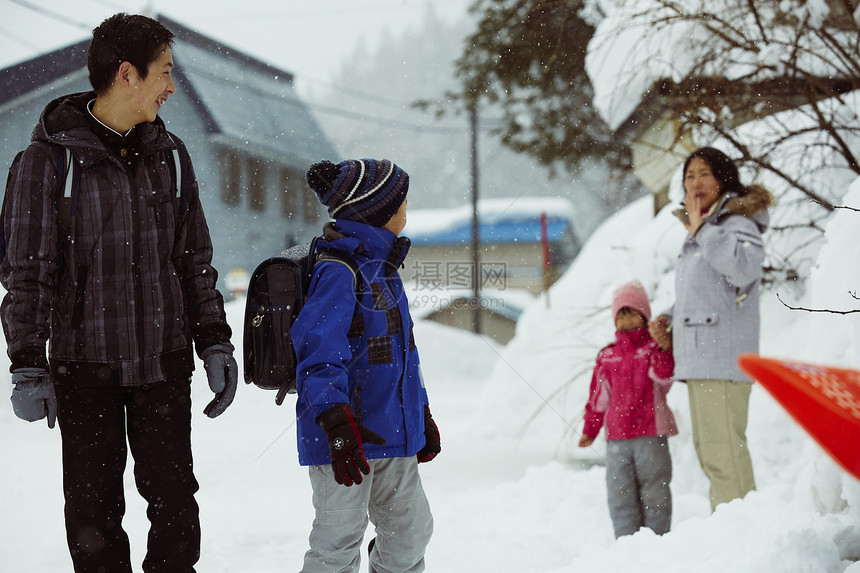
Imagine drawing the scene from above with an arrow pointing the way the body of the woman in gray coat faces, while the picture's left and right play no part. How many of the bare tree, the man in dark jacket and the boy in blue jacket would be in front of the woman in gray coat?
2

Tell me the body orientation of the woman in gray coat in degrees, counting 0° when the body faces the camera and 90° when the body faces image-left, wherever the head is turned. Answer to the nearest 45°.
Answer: approximately 45°

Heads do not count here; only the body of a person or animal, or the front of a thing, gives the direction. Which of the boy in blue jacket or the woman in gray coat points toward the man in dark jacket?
the woman in gray coat

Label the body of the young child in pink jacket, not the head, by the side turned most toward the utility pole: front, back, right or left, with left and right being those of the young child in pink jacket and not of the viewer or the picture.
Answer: back

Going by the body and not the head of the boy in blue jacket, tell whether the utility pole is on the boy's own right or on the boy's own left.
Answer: on the boy's own left

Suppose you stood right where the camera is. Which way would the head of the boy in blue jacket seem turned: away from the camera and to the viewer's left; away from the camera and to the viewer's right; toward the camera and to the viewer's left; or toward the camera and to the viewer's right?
away from the camera and to the viewer's right

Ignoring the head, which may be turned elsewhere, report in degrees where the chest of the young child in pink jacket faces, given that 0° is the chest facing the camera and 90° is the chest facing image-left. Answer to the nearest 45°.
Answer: approximately 0°
